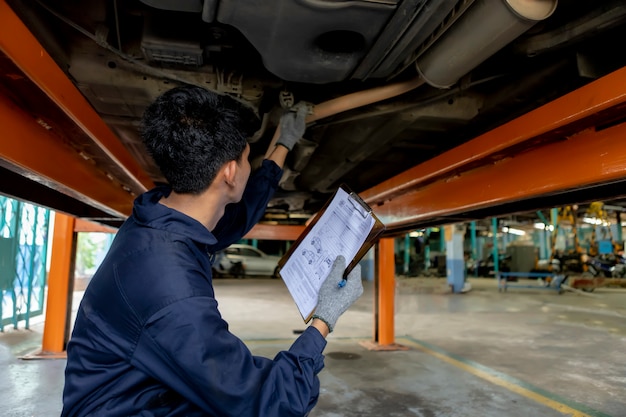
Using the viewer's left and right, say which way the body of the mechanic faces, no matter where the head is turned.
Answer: facing away from the viewer and to the right of the viewer

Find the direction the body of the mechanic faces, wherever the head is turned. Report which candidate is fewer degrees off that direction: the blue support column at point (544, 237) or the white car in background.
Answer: the blue support column

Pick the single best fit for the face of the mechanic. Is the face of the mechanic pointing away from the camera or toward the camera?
away from the camera

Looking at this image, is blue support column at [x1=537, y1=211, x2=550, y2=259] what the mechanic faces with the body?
yes

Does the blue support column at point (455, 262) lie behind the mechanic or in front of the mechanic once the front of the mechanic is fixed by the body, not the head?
in front

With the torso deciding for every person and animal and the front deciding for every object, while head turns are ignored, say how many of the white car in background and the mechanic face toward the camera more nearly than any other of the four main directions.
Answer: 0

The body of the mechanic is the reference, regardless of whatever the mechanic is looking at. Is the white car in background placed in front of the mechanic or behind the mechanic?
in front
